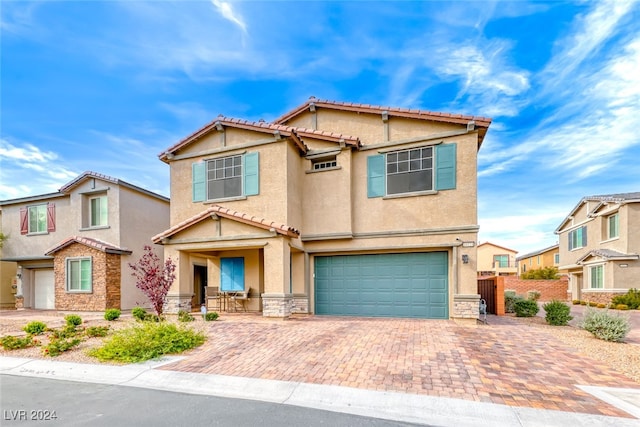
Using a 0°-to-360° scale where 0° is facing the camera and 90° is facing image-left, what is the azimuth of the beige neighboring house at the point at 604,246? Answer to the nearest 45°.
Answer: approximately 45°

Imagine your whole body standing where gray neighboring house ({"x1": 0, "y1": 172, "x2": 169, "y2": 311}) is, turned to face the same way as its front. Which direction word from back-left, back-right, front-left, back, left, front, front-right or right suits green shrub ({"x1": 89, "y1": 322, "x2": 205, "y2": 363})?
front-left

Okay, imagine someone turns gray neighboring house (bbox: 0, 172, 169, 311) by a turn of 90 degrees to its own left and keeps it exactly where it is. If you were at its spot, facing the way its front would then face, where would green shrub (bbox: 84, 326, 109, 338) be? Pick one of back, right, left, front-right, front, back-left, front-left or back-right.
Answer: front-right

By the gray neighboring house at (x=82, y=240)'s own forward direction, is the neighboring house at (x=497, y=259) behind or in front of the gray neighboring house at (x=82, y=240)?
behind

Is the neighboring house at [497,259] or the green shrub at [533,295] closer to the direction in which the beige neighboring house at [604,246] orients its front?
the green shrub

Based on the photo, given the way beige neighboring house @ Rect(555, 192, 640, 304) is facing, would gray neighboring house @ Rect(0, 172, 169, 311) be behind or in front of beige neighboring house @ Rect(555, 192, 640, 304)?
in front

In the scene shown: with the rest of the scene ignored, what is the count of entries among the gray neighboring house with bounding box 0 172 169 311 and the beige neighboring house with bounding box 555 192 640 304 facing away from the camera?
0

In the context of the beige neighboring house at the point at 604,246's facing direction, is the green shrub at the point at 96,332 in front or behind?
in front

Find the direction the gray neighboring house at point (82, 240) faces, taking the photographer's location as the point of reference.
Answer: facing the viewer and to the left of the viewer

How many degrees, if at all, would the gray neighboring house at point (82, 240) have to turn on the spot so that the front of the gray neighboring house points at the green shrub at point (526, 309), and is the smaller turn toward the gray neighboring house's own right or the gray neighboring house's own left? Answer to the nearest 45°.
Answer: approximately 90° to the gray neighboring house's own left

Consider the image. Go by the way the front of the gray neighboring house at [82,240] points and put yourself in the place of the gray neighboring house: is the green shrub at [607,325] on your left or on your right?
on your left
